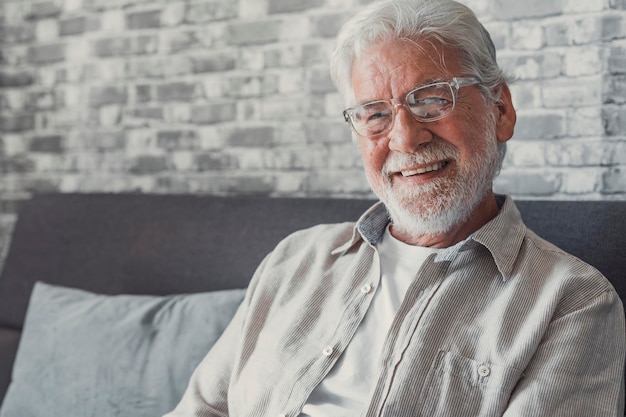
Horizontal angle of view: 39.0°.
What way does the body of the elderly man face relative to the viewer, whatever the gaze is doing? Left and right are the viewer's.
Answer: facing the viewer and to the left of the viewer

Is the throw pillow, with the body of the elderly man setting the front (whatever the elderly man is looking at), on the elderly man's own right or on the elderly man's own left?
on the elderly man's own right

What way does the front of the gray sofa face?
toward the camera
